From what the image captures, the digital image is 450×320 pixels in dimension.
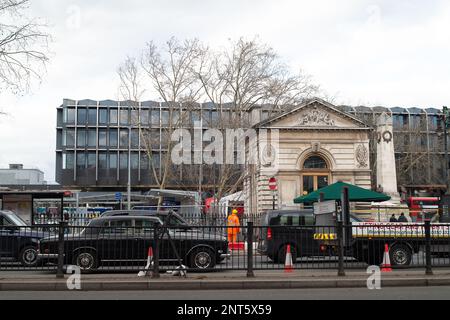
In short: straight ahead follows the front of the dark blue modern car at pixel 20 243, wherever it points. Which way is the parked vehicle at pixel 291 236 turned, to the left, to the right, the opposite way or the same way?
the same way

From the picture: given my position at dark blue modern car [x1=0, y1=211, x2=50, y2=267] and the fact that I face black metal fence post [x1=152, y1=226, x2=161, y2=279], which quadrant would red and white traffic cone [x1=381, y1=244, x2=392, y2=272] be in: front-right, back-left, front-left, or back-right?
front-left

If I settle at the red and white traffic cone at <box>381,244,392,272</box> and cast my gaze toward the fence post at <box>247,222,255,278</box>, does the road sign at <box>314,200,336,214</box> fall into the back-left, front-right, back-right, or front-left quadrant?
front-right

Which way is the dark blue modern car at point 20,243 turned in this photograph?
to the viewer's right

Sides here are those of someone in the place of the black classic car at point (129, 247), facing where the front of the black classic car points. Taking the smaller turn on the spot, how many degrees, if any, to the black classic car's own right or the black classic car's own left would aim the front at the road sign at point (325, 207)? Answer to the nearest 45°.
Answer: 0° — it already faces it

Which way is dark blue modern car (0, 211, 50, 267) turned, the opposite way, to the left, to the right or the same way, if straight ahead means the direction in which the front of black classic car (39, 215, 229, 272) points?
the same way

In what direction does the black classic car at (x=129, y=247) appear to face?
to the viewer's right
